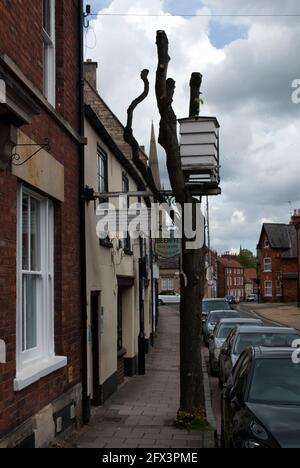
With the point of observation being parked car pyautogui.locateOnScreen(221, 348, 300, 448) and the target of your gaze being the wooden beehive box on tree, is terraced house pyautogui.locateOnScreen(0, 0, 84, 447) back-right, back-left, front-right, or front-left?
front-left

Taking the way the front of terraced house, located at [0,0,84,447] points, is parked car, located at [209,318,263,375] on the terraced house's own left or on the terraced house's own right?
on the terraced house's own left

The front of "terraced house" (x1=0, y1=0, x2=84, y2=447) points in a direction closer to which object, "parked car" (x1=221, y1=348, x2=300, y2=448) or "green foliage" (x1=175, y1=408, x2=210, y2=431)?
the parked car

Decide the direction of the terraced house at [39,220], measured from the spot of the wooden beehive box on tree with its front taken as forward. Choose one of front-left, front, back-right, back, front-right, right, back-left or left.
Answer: front-right

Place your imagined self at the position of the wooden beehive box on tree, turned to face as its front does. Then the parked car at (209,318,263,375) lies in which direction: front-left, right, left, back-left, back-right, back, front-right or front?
back

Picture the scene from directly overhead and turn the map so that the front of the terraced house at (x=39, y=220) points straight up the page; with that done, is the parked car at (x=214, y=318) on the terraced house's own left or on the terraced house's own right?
on the terraced house's own left

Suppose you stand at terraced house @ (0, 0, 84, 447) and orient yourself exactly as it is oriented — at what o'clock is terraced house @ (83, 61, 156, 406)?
terraced house @ (83, 61, 156, 406) is roughly at 8 o'clock from terraced house @ (0, 0, 84, 447).

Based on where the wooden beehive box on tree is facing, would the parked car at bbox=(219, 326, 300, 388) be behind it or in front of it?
behind

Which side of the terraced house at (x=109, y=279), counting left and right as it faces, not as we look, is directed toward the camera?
right

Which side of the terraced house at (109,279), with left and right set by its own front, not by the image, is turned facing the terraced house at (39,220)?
right

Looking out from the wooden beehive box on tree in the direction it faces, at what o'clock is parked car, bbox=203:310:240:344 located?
The parked car is roughly at 6 o'clock from the wooden beehive box on tree.

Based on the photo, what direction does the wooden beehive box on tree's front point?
toward the camera
